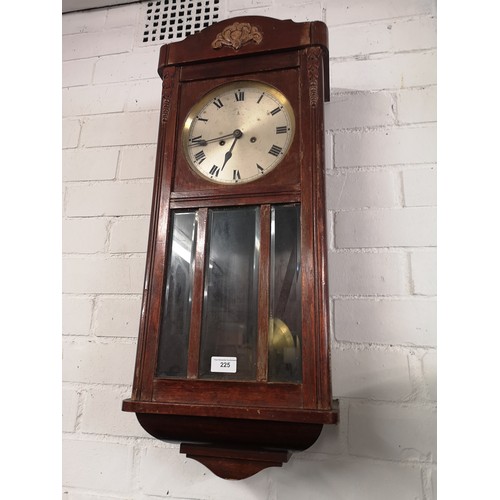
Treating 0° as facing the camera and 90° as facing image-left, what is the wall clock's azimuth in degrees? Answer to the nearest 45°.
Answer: approximately 0°
